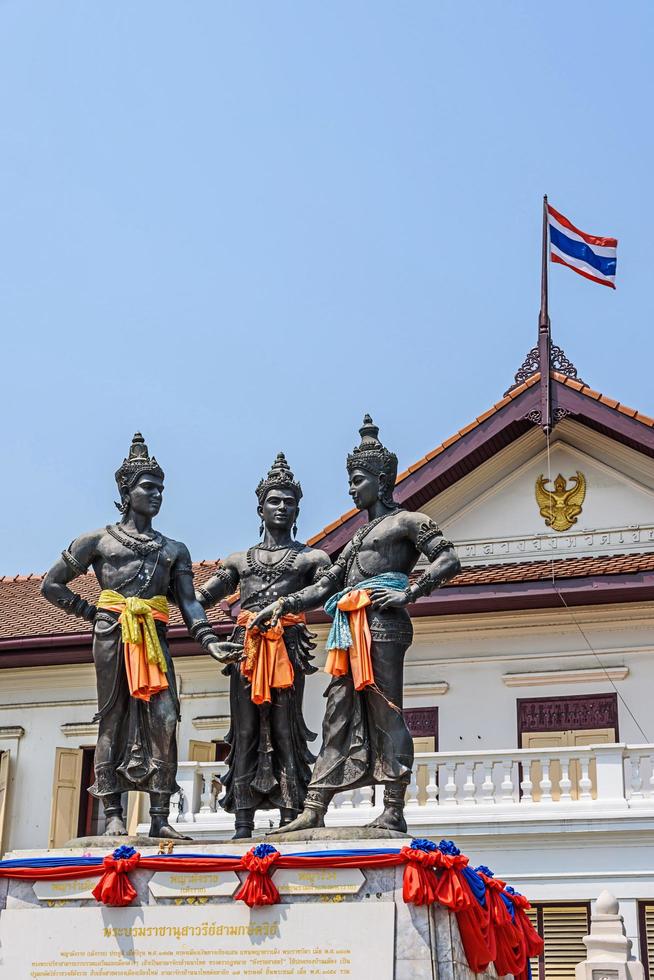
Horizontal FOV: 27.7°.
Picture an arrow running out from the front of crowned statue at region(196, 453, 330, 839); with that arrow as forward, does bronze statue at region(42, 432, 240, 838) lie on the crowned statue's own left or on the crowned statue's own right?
on the crowned statue's own right

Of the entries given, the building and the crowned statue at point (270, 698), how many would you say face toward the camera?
2

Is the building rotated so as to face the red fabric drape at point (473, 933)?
yes

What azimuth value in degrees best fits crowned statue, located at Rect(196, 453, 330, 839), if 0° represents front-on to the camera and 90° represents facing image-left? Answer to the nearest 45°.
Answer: approximately 0°

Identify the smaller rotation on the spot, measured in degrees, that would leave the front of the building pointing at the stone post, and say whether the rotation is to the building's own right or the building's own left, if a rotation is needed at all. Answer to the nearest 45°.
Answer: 0° — it already faces it

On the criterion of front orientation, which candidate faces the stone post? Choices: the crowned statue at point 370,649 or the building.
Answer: the building

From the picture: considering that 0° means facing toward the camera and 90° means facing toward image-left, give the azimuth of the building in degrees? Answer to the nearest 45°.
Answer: approximately 0°

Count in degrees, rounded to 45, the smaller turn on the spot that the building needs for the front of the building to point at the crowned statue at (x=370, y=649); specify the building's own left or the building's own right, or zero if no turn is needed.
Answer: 0° — it already faces it

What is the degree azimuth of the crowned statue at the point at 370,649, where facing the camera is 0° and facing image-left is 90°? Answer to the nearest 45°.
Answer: approximately 45°
